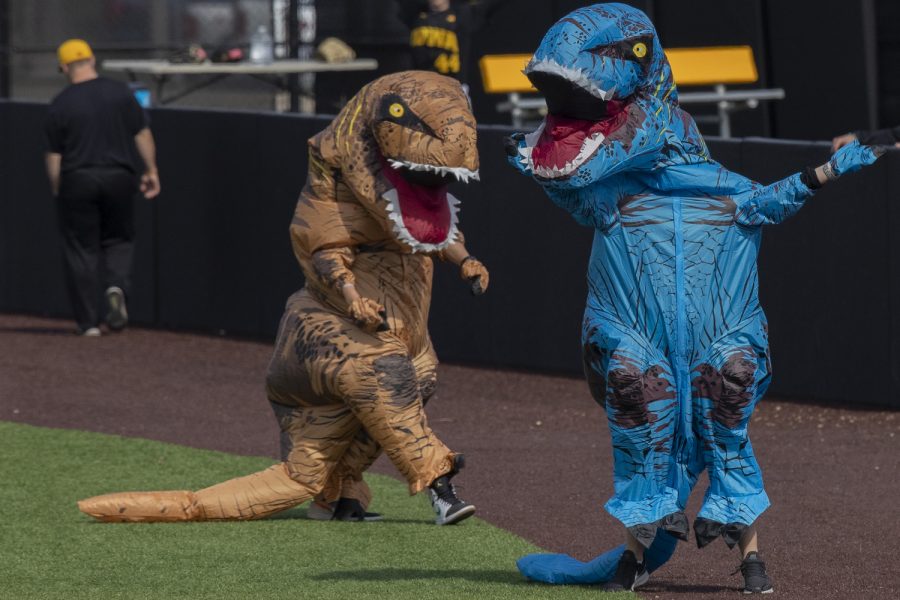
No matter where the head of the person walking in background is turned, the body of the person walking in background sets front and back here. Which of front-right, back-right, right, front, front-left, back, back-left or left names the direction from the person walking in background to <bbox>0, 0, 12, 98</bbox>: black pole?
front

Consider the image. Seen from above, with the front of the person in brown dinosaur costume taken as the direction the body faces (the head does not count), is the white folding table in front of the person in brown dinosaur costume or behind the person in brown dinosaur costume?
behind

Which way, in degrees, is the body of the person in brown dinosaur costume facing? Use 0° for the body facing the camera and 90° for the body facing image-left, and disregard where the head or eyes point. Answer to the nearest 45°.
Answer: approximately 315°

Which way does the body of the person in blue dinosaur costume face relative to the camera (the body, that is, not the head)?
toward the camera

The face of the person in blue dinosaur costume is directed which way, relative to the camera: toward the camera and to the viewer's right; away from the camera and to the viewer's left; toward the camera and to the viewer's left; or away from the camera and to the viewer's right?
toward the camera and to the viewer's left

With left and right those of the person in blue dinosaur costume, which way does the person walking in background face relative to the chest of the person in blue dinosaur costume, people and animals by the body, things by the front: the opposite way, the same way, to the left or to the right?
the opposite way

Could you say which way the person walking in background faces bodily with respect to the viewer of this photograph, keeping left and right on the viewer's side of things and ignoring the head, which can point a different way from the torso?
facing away from the viewer

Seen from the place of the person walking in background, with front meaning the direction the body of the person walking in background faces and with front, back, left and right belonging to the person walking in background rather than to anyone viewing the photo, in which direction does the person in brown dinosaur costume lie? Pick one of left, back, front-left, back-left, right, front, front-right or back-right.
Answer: back

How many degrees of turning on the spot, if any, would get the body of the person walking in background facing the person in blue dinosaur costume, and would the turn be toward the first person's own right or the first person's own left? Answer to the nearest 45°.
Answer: approximately 180°

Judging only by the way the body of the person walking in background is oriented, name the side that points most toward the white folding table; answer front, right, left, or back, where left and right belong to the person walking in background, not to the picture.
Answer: front

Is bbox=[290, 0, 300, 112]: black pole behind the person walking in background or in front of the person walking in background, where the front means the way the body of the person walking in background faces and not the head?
in front
